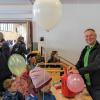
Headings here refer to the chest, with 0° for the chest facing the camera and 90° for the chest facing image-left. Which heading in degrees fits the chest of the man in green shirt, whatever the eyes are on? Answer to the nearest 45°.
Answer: approximately 45°
